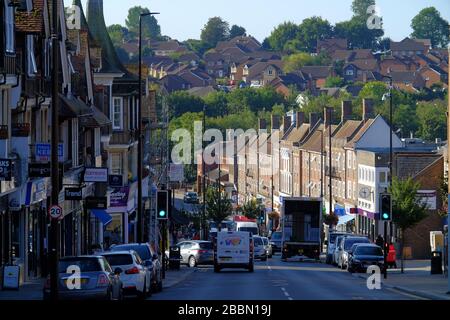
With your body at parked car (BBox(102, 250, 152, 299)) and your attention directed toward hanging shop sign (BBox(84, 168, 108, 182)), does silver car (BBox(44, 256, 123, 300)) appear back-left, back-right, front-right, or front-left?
back-left

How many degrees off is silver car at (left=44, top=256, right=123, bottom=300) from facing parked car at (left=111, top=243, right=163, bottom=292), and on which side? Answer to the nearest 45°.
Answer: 0° — it already faces it

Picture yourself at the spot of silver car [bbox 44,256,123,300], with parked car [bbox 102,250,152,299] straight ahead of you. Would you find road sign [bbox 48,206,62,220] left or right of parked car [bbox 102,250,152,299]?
left

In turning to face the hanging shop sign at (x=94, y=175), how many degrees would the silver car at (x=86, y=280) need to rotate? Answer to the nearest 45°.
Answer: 0° — it already faces it

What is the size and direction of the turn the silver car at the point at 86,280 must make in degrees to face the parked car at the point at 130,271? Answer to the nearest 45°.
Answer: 0° — it already faces it

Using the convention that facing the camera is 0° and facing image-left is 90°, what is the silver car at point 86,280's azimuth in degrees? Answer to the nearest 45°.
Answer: approximately 180°
